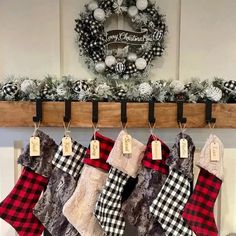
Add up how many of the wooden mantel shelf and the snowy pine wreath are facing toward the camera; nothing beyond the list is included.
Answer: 2

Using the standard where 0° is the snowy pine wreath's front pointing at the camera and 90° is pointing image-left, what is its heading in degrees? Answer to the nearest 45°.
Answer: approximately 0°

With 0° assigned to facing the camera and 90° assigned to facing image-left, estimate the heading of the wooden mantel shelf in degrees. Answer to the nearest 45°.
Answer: approximately 0°
